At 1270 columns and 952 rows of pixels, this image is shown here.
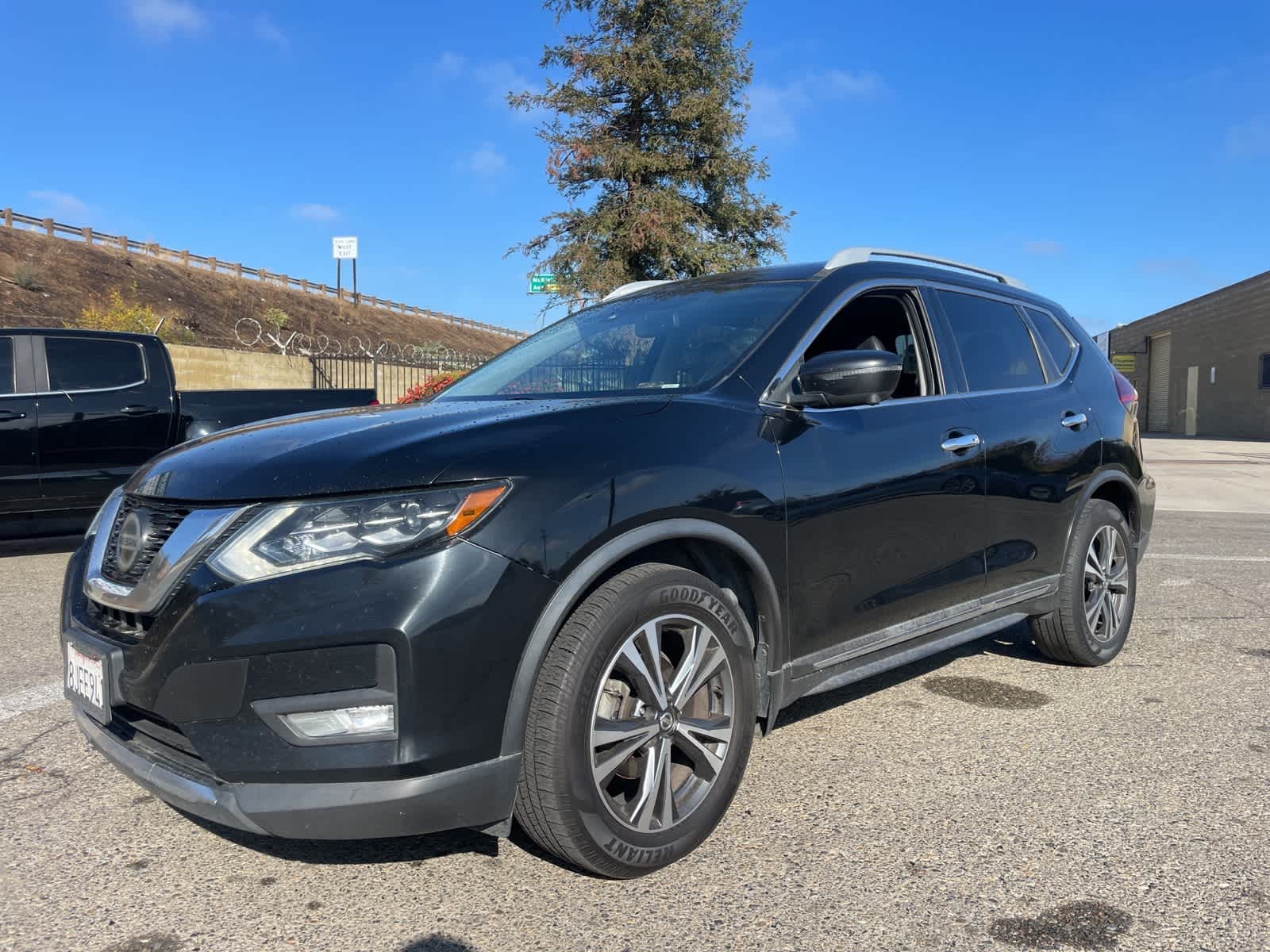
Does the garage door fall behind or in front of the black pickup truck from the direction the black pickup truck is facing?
behind

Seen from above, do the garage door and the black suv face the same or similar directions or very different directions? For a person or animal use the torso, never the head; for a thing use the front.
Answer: same or similar directions

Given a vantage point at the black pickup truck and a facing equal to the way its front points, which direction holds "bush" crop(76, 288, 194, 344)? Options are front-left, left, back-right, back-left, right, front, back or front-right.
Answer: right

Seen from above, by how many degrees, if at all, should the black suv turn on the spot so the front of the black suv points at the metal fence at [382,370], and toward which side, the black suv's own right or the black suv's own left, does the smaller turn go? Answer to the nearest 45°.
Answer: approximately 135° to the black suv's own right

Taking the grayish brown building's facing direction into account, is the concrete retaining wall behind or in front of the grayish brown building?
in front

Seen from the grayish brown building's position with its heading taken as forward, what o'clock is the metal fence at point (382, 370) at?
The metal fence is roughly at 12 o'clock from the grayish brown building.

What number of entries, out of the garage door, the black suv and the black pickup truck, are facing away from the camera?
0

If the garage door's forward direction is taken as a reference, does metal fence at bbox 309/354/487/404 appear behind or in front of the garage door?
in front

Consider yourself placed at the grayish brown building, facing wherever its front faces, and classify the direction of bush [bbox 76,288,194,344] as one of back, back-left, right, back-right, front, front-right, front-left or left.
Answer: front

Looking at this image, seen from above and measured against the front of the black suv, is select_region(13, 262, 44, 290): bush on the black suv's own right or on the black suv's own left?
on the black suv's own right

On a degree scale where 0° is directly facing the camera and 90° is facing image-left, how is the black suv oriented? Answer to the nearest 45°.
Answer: approximately 45°

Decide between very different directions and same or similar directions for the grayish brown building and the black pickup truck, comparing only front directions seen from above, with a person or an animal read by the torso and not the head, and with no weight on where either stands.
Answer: same or similar directions

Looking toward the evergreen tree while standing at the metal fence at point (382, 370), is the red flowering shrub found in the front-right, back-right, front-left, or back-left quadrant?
front-right

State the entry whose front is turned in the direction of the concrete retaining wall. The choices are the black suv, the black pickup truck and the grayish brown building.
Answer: the grayish brown building

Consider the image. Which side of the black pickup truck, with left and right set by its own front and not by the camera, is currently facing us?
left
